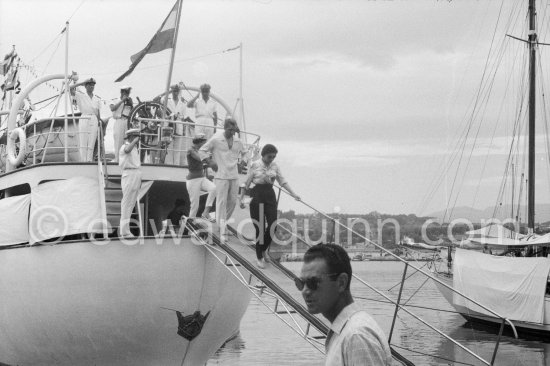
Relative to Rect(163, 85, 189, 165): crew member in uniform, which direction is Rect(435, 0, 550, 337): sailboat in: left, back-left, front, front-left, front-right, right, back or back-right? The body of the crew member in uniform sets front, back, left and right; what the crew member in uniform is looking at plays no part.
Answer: back-left

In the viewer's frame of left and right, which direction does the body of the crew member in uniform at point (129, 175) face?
facing to the right of the viewer

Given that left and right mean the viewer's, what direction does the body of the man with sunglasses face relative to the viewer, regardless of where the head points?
facing to the left of the viewer

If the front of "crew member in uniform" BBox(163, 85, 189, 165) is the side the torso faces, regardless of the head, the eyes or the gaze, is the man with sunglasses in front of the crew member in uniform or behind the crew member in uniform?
in front

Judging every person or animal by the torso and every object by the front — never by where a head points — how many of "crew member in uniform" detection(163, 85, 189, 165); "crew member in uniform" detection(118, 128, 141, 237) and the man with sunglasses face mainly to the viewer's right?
1

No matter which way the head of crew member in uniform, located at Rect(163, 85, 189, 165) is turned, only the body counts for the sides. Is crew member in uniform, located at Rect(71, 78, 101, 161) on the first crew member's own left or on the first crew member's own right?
on the first crew member's own right

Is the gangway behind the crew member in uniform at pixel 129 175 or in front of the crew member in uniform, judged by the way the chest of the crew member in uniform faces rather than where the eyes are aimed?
in front

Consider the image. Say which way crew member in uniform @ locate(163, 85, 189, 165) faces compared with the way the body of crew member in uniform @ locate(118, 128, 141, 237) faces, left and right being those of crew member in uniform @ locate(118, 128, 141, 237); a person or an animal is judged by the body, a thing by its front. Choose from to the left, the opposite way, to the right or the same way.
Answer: to the right

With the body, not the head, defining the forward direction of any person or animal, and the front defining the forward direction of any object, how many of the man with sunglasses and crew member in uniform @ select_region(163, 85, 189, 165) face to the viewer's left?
1

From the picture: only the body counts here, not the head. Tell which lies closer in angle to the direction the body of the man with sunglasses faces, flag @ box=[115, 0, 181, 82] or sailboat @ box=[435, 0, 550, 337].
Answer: the flag
